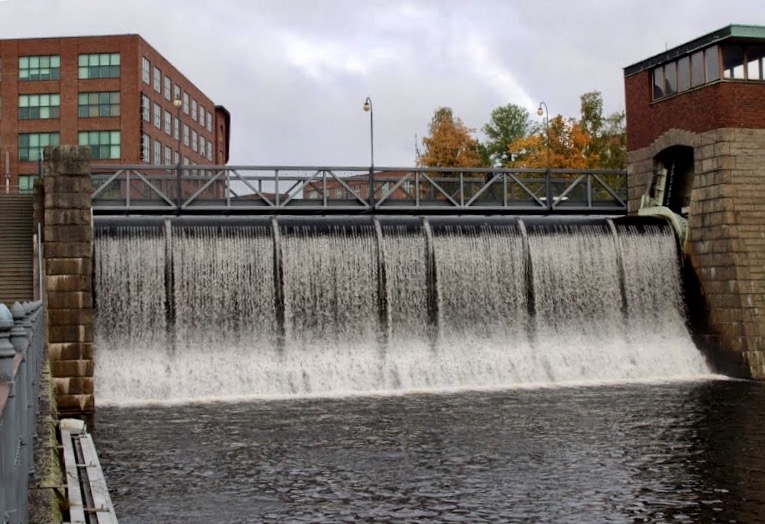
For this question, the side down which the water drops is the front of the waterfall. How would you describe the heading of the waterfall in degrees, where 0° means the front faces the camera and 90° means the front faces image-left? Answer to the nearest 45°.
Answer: approximately 0°

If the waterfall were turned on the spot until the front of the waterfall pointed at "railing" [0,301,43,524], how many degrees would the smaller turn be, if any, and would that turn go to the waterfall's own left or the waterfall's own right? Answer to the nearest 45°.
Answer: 0° — it already faces it

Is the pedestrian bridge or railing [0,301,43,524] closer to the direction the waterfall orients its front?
the railing

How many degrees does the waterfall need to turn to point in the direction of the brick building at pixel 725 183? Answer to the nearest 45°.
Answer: approximately 90° to its left

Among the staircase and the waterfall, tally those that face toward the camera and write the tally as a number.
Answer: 2

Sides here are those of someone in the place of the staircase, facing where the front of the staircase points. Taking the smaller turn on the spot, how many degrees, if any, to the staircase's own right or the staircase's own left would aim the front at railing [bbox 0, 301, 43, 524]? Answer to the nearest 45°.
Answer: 0° — it already faces it

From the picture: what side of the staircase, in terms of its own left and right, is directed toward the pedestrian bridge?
left

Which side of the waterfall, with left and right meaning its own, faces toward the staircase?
right
